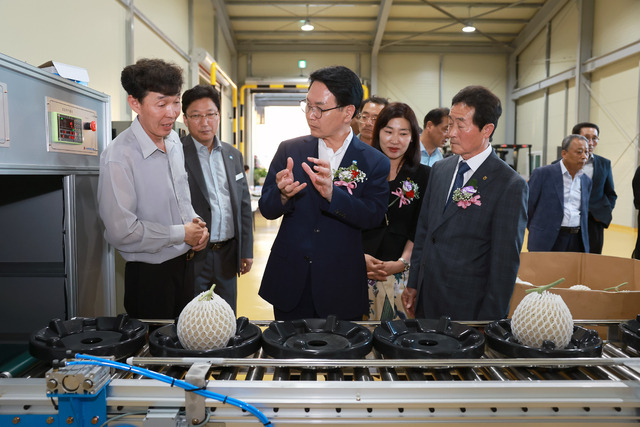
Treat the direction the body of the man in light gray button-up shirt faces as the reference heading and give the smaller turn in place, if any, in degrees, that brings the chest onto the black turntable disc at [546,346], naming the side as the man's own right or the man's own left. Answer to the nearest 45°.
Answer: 0° — they already face it

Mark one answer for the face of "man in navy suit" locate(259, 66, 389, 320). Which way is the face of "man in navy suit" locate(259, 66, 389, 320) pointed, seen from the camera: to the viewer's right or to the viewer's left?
to the viewer's left

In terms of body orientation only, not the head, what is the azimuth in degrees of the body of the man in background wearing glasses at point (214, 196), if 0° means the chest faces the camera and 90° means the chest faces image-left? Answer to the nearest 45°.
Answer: approximately 0°

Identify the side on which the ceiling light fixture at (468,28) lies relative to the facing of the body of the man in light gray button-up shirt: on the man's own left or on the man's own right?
on the man's own left

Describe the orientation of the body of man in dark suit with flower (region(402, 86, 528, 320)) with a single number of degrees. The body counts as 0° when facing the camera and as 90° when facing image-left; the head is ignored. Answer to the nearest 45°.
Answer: approximately 45°

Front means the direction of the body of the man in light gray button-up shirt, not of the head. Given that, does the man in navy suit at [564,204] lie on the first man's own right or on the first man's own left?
on the first man's own left

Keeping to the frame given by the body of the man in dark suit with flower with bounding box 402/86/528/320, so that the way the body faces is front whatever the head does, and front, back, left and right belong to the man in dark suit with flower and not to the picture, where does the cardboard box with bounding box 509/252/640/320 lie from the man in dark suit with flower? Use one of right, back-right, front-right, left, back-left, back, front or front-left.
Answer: back

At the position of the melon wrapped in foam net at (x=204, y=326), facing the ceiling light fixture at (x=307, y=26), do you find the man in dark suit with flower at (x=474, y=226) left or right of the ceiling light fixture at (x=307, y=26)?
right

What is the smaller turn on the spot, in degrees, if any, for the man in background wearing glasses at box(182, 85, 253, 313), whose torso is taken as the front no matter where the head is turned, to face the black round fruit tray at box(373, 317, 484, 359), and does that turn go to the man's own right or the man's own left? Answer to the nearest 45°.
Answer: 0° — they already face it

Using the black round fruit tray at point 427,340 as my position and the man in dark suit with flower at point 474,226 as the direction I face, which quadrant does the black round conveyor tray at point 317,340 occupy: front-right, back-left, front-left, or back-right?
back-left
